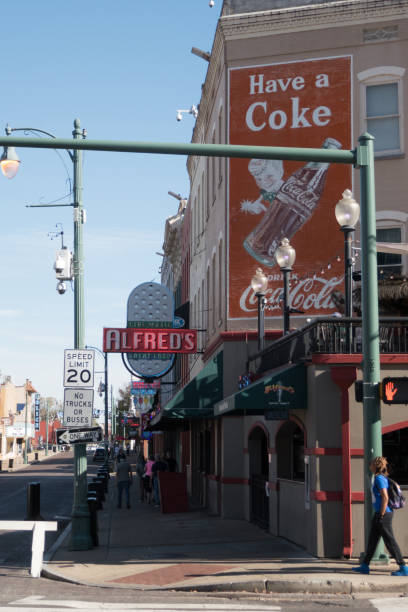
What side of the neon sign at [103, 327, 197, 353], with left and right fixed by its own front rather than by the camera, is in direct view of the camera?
front

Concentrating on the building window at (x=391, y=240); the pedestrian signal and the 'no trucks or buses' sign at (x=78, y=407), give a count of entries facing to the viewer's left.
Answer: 0

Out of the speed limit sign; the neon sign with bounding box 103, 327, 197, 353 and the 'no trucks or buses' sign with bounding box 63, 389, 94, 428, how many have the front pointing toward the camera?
3

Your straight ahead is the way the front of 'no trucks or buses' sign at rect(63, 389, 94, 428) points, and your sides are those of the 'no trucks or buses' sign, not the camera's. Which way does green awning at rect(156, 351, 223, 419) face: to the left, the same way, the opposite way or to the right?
to the right

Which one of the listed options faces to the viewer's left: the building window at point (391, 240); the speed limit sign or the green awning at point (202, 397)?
the green awning

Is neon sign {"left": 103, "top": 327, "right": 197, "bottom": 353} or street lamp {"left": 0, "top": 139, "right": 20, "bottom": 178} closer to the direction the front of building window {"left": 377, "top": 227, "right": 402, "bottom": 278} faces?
the street lamp

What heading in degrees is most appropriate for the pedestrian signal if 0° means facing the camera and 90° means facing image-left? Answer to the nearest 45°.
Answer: approximately 0°

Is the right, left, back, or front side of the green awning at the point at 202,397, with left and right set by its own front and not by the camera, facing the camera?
left

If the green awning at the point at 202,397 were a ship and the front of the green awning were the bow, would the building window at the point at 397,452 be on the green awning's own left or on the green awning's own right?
on the green awning's own left

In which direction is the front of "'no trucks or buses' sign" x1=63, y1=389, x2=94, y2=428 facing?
toward the camera

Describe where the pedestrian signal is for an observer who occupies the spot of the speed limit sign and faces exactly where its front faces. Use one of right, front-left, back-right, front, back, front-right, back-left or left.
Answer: front-left

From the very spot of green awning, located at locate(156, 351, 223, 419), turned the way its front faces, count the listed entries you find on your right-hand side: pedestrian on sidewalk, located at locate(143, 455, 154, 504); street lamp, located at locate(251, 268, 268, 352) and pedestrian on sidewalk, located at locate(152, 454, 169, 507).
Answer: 2

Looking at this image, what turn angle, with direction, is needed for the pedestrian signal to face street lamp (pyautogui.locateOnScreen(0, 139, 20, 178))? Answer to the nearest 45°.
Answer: approximately 90° to its right

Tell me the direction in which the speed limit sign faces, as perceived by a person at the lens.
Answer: facing the viewer

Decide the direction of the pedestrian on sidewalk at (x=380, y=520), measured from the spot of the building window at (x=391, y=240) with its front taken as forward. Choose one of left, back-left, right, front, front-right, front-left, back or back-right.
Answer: front

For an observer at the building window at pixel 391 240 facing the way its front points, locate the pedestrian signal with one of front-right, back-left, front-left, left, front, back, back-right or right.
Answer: front

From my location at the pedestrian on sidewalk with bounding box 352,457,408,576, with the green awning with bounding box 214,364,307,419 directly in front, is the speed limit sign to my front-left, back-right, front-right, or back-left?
front-left
